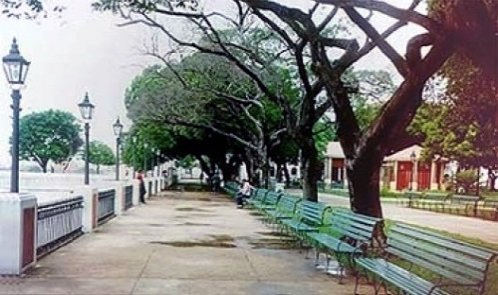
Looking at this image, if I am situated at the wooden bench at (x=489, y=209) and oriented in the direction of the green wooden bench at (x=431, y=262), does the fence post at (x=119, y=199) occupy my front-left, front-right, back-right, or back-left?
front-right

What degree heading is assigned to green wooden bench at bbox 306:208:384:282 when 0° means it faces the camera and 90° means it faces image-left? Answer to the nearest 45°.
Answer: approximately 45°

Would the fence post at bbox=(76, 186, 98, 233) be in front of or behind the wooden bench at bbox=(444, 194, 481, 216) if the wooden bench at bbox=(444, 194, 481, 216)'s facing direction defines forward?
in front

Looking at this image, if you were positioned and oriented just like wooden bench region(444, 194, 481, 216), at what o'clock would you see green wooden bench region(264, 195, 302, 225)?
The green wooden bench is roughly at 11 o'clock from the wooden bench.

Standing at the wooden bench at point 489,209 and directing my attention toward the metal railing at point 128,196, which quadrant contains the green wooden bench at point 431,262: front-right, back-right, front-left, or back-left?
front-left

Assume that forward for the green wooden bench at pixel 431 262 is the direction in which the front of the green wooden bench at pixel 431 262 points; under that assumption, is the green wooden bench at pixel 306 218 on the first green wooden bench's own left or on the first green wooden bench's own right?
on the first green wooden bench's own right

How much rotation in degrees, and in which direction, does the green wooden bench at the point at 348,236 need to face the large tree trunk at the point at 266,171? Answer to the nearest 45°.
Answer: approximately 135° to its right

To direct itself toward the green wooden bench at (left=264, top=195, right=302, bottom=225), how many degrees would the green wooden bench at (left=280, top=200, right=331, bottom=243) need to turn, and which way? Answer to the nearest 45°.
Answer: approximately 135° to its right

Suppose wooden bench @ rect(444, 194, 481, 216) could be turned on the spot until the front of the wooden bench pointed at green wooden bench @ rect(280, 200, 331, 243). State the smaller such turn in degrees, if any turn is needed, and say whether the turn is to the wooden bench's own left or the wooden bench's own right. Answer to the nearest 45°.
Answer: approximately 45° to the wooden bench's own left

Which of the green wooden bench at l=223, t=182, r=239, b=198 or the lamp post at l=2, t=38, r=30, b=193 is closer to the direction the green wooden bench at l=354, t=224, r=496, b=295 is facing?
the lamp post

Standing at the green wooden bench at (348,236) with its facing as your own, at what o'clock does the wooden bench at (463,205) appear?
The wooden bench is roughly at 5 o'clock from the green wooden bench.

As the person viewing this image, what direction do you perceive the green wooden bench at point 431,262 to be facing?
facing the viewer and to the left of the viewer

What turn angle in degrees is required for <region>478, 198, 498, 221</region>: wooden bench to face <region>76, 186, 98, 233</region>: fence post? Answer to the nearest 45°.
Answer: approximately 45° to its left

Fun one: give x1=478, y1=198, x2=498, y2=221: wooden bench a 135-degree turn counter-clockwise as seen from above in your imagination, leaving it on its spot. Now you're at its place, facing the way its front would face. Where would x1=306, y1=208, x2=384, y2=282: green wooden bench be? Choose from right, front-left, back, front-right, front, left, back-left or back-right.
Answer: right

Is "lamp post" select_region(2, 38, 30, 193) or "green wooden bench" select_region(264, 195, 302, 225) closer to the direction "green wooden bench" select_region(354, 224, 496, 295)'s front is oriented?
the lamp post

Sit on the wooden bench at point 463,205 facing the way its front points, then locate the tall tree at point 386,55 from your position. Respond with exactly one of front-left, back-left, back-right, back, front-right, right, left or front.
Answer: front-left
